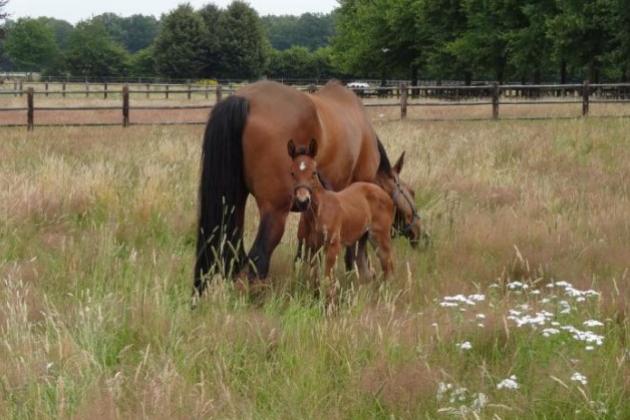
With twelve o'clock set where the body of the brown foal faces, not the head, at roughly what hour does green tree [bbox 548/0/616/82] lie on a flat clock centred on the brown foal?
The green tree is roughly at 5 o'clock from the brown foal.

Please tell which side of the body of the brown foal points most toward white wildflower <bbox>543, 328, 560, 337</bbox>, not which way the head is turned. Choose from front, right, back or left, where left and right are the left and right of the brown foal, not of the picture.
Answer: left

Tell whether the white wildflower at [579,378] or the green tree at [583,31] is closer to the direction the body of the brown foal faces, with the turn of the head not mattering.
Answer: the white wildflower

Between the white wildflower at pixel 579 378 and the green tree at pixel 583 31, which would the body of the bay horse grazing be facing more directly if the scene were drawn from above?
the green tree

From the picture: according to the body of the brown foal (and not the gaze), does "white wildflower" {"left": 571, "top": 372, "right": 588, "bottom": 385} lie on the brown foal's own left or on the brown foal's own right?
on the brown foal's own left

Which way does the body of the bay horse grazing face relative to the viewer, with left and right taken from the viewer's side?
facing away from the viewer and to the right of the viewer

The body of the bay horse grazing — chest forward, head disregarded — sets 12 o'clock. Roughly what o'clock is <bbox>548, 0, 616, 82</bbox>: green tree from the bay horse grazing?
The green tree is roughly at 11 o'clock from the bay horse grazing.

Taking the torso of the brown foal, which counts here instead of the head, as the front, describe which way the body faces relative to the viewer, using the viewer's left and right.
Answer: facing the viewer and to the left of the viewer

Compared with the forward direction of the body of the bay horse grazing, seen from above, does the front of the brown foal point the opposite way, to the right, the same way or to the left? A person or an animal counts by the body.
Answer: the opposite way
